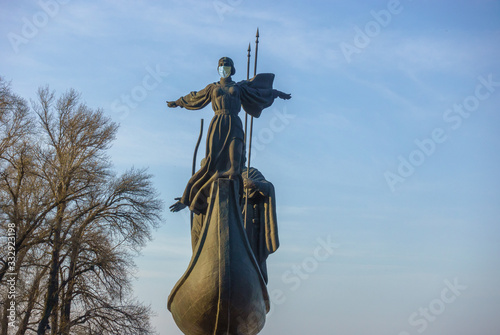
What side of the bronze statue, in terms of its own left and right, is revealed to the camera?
front
